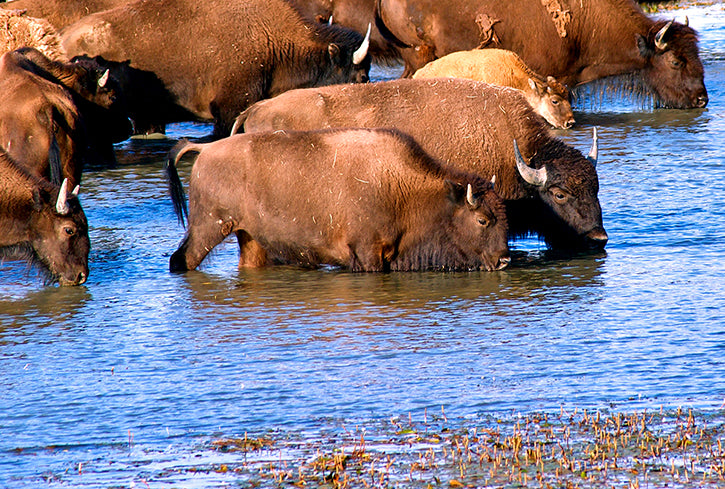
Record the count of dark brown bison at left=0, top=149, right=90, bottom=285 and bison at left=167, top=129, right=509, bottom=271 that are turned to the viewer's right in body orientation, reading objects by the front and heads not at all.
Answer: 2

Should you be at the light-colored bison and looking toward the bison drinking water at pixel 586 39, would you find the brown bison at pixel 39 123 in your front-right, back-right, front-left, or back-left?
back-left

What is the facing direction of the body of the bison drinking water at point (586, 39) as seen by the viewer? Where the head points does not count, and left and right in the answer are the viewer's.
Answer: facing to the right of the viewer

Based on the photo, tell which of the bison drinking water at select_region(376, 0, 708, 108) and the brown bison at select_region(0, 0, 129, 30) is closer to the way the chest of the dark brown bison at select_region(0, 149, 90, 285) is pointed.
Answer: the bison drinking water

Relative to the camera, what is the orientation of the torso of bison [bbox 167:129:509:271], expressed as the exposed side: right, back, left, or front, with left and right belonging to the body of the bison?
right

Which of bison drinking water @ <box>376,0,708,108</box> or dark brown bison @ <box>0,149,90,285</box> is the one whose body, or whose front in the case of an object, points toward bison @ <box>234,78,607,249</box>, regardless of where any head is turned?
the dark brown bison

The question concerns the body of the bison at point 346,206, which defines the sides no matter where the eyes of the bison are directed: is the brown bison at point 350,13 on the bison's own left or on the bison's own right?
on the bison's own left

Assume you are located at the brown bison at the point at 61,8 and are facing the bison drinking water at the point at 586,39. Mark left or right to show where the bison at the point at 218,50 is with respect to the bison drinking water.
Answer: right

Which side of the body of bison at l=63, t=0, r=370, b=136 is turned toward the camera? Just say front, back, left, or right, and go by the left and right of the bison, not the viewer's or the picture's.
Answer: right

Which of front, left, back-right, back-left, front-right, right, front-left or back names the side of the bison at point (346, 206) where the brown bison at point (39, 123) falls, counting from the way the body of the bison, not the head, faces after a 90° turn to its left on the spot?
front-left

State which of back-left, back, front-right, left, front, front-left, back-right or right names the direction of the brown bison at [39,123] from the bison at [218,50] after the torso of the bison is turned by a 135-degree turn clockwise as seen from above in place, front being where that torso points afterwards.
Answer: front

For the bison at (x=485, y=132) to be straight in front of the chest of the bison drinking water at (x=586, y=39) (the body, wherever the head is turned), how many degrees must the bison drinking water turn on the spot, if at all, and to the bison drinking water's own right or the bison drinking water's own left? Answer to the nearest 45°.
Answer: approximately 90° to the bison drinking water's own right

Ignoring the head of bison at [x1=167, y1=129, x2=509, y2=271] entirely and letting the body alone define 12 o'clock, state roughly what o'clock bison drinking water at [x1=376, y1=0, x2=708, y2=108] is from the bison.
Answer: The bison drinking water is roughly at 10 o'clock from the bison.

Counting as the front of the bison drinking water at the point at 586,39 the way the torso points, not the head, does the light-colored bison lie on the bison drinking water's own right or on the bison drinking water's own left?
on the bison drinking water's own right

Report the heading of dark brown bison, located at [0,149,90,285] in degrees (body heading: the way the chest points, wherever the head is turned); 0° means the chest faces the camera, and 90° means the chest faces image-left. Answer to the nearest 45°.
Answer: approximately 270°

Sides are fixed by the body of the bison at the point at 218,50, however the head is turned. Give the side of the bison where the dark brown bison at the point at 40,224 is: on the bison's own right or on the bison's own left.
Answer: on the bison's own right

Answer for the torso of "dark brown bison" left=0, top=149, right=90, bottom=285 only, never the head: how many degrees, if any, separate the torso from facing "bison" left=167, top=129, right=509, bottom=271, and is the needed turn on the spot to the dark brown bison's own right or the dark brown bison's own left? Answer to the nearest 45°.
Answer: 0° — it already faces it
